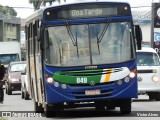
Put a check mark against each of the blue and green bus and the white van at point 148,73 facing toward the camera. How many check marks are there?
2

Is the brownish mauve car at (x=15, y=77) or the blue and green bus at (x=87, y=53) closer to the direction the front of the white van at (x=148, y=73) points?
the blue and green bus

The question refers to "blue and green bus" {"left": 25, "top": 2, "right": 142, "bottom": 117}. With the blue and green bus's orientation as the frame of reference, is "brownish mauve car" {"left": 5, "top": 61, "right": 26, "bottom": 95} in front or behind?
behind

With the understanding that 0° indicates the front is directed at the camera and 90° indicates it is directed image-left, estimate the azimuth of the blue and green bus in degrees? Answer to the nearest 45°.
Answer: approximately 0°

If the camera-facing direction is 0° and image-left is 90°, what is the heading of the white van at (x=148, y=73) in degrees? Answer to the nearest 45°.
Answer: approximately 0°
